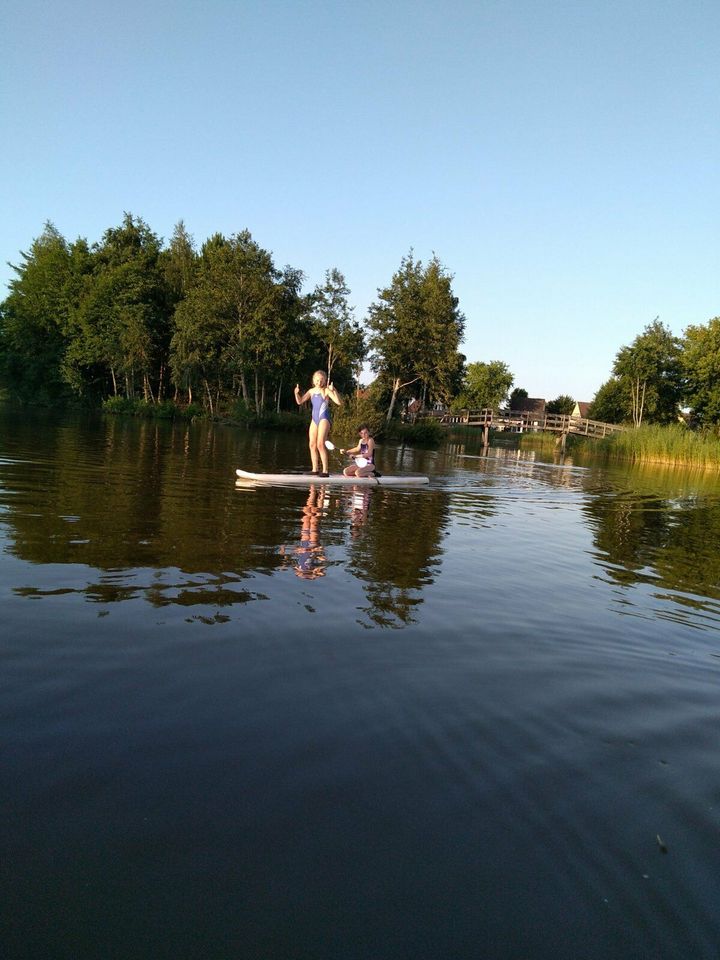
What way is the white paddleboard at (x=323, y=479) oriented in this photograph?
to the viewer's left

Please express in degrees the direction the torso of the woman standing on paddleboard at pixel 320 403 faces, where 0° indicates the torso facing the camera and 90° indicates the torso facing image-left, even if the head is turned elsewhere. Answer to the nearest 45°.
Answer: approximately 0°
